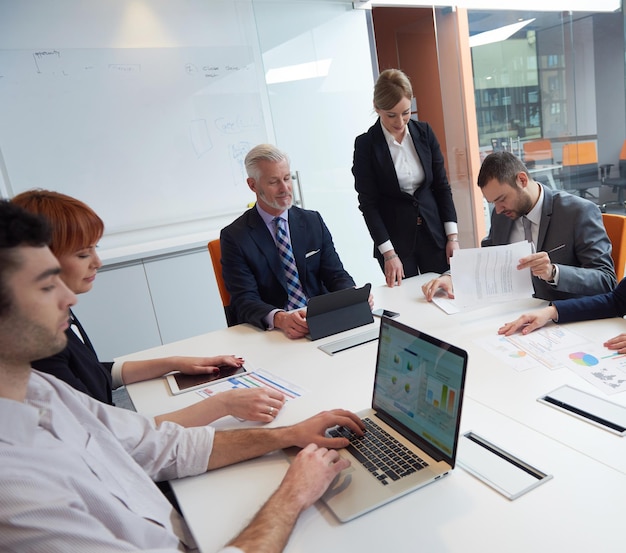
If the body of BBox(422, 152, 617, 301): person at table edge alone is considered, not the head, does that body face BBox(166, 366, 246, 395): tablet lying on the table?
yes

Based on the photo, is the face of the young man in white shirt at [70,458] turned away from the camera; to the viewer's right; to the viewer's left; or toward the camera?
to the viewer's right

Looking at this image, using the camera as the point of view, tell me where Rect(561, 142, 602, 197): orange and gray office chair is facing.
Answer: facing away from the viewer

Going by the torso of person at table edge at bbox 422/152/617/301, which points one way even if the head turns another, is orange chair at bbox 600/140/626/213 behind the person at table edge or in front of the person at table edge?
behind

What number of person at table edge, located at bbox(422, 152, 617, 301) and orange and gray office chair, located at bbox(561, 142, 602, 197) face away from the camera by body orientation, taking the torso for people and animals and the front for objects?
1

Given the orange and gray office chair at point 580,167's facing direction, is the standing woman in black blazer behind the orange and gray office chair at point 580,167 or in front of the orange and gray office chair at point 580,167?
behind

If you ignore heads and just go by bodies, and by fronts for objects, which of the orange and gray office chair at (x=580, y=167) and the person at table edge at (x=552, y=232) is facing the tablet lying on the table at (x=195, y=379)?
the person at table edge

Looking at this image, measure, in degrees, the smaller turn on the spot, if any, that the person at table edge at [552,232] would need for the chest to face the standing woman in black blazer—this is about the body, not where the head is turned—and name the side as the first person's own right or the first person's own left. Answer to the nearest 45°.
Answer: approximately 90° to the first person's own right

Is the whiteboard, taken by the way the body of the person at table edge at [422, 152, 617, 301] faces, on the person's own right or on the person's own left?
on the person's own right

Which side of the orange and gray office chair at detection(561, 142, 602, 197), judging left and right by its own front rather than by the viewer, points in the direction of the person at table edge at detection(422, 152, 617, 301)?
back
